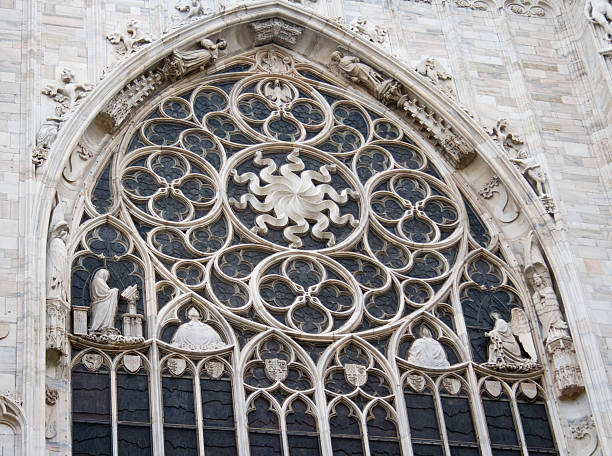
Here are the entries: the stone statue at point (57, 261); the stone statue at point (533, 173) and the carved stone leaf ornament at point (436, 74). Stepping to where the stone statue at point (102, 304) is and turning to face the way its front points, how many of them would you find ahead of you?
2

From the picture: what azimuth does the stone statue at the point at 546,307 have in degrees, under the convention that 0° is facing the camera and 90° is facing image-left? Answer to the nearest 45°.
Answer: approximately 45°

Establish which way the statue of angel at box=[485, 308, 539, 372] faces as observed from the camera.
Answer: facing to the left of the viewer

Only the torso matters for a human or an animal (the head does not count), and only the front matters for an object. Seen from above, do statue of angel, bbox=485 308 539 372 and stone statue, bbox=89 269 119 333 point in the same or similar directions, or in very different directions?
very different directions

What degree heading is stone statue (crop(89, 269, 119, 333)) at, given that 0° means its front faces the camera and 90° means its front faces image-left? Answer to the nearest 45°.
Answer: approximately 270°

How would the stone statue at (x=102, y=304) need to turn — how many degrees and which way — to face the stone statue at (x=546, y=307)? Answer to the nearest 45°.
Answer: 0° — it already faces it

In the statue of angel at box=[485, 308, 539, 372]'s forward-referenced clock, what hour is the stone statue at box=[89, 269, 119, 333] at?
The stone statue is roughly at 11 o'clock from the statue of angel.

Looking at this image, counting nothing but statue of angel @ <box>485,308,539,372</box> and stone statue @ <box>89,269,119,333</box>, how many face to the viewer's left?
1
